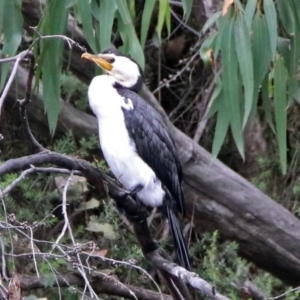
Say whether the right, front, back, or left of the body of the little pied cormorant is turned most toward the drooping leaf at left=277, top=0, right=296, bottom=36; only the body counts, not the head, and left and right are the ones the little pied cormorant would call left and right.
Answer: back

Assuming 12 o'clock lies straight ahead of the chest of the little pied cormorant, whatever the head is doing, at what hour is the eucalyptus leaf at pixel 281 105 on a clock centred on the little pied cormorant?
The eucalyptus leaf is roughly at 6 o'clock from the little pied cormorant.

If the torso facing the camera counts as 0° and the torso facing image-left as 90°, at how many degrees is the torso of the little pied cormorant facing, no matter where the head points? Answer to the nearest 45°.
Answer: approximately 90°
